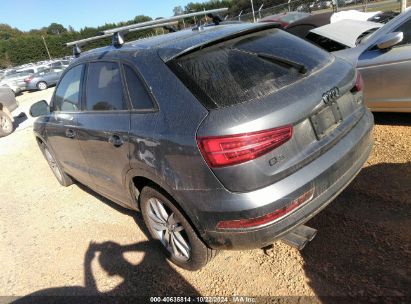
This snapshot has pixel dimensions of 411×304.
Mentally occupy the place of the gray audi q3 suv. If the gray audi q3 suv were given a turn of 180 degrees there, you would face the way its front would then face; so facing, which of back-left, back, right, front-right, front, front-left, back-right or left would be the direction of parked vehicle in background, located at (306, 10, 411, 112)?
left

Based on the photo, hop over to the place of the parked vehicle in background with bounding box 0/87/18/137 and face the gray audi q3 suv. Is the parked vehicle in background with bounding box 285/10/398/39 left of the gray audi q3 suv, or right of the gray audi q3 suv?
left

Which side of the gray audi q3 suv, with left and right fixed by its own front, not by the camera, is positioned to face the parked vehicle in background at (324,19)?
right

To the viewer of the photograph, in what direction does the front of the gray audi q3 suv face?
facing away from the viewer and to the left of the viewer

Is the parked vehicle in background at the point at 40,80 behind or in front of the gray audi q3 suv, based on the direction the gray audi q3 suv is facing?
in front
